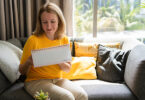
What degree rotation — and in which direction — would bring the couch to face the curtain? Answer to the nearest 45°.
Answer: approximately 135° to its right

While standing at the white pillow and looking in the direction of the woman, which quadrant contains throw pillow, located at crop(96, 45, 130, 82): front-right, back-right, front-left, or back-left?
front-left

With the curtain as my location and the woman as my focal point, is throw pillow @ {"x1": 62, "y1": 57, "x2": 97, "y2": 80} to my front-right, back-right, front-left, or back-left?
front-left

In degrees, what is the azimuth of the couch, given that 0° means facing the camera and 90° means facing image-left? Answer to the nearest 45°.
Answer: approximately 0°

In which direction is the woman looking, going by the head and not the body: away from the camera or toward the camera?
toward the camera
